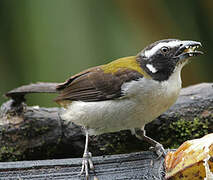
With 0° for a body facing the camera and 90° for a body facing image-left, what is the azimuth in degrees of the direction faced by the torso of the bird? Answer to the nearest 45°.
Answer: approximately 270°
